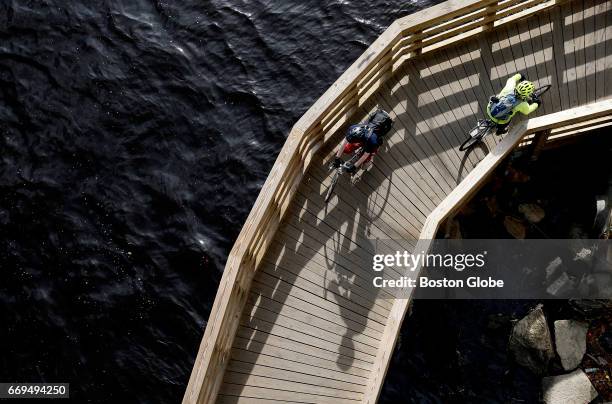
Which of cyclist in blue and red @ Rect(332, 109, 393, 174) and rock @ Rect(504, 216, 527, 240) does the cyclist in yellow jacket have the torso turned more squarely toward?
the rock

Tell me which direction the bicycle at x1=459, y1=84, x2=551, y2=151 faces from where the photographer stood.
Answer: facing away from the viewer and to the right of the viewer

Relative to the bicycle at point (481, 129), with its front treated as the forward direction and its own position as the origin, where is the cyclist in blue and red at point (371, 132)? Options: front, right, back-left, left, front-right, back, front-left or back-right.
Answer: back

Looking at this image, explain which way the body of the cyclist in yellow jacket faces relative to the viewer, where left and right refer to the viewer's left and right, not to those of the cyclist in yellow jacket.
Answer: facing away from the viewer and to the right of the viewer

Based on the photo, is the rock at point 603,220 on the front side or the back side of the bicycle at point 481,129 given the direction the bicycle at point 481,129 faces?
on the front side
